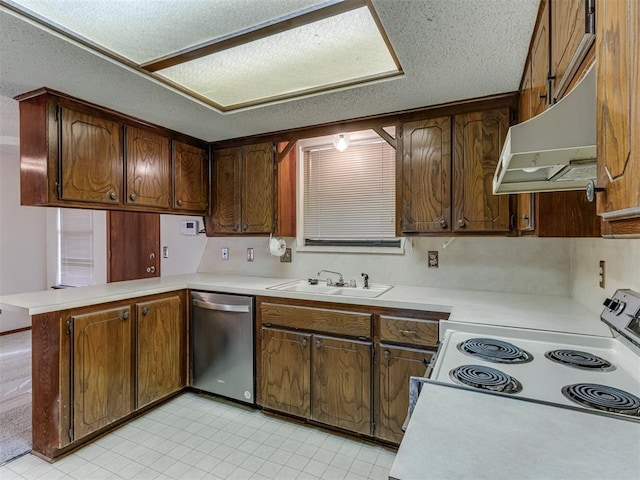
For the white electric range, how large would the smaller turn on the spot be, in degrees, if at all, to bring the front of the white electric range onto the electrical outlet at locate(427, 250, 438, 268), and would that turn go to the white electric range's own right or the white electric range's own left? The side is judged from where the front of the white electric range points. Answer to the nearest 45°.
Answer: approximately 45° to the white electric range's own right

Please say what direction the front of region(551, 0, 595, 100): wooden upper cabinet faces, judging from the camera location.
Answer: facing to the left of the viewer

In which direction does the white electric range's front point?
to the viewer's left

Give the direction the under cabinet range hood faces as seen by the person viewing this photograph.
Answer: facing to the left of the viewer

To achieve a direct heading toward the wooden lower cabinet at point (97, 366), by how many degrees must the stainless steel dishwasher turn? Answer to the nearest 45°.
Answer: approximately 45° to its right

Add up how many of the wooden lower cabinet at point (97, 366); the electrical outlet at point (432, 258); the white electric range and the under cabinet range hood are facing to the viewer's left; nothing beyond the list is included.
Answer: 2

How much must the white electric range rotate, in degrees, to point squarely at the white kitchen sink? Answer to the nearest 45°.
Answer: approximately 45° to its right

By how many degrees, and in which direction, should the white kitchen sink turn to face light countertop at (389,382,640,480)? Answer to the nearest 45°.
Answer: approximately 45° to its left

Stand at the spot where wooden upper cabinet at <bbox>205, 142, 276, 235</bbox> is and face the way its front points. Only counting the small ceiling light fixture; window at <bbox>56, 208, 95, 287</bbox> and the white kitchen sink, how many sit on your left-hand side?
2

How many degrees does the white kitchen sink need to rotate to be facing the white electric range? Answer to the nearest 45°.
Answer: approximately 90° to its left

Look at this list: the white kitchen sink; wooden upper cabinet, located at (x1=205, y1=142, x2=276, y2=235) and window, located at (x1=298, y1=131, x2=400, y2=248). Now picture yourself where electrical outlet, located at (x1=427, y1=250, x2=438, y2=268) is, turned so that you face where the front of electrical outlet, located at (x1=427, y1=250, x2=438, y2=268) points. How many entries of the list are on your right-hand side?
3
